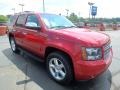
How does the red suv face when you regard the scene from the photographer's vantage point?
facing the viewer and to the right of the viewer
